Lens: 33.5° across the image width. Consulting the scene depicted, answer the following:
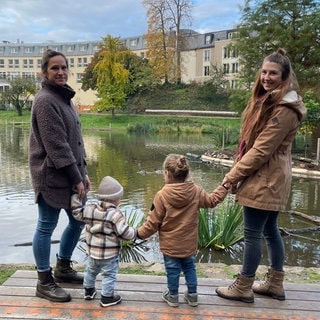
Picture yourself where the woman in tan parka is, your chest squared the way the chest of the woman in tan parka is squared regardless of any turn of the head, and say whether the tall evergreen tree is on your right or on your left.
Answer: on your right

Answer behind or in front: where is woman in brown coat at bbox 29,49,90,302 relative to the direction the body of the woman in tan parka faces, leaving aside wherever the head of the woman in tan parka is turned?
in front
